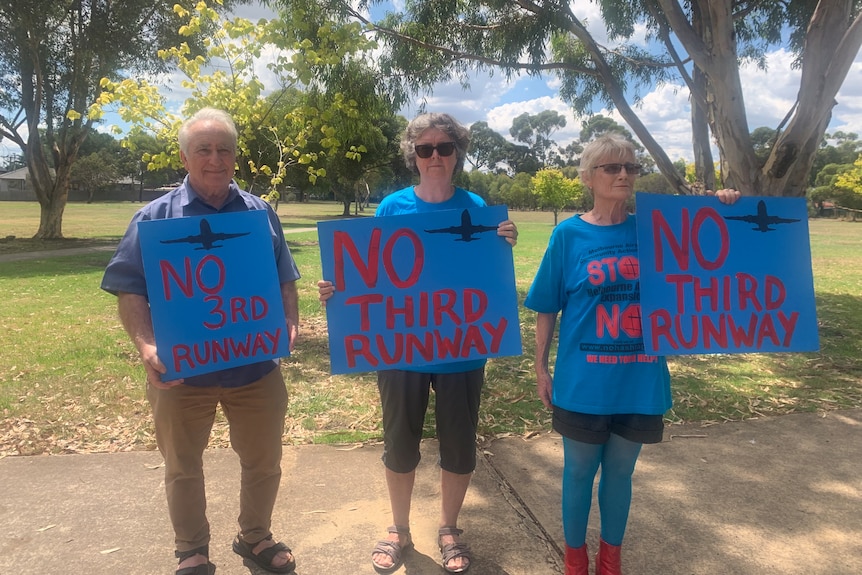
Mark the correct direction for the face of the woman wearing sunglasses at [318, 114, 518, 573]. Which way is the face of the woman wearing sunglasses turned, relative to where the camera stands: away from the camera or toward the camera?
toward the camera

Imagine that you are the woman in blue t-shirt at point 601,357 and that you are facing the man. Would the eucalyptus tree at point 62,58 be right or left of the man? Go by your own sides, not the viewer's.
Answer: right

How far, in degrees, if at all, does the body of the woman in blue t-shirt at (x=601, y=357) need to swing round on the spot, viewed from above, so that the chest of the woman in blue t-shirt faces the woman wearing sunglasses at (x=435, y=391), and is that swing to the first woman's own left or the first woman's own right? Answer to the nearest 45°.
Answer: approximately 135° to the first woman's own right

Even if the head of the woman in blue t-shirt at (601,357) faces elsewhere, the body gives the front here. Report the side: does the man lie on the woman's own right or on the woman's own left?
on the woman's own right

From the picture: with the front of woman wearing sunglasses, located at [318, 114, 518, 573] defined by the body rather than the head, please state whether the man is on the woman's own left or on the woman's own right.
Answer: on the woman's own right

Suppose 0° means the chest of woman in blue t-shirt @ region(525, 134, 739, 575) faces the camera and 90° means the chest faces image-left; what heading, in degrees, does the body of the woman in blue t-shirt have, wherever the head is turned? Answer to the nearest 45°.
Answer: approximately 315°

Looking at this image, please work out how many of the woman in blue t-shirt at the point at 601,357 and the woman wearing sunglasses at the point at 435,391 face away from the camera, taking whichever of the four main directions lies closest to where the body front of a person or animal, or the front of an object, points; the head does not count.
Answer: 0

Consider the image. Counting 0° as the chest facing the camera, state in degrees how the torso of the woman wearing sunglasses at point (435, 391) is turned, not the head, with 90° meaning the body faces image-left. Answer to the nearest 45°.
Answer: approximately 0°

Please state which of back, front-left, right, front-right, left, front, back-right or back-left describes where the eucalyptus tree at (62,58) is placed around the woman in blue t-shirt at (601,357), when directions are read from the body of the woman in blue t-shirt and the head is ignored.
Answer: back

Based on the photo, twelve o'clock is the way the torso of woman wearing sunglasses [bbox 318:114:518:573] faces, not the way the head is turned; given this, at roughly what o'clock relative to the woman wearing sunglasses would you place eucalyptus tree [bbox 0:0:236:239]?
The eucalyptus tree is roughly at 5 o'clock from the woman wearing sunglasses.
